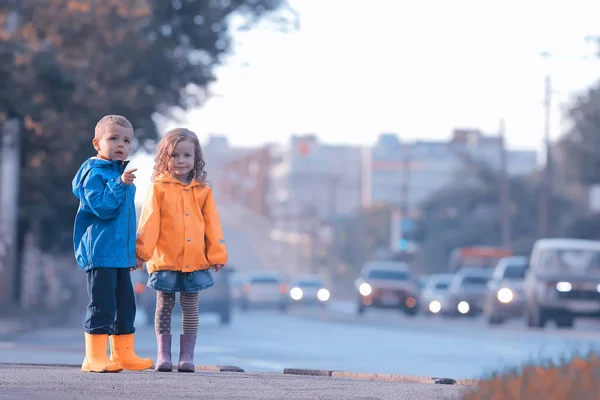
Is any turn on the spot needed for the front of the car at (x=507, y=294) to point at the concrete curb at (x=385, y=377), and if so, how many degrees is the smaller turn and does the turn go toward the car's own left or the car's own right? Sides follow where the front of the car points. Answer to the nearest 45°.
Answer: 0° — it already faces it

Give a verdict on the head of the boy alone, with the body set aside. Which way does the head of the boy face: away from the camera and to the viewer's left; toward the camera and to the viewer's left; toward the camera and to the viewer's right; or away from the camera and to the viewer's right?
toward the camera and to the viewer's right

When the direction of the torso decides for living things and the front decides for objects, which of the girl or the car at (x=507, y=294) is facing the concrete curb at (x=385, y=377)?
the car

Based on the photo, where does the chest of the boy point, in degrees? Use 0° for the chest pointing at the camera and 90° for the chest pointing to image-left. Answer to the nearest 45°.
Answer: approximately 315°

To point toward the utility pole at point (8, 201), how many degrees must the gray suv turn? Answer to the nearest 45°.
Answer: approximately 90° to its right

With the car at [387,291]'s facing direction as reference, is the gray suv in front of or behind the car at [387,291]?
in front
